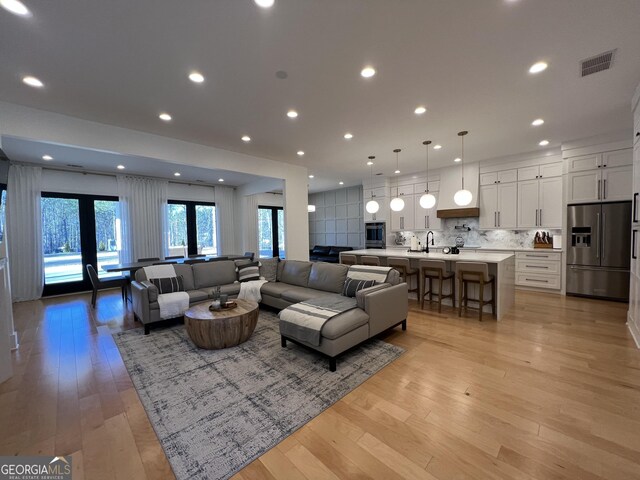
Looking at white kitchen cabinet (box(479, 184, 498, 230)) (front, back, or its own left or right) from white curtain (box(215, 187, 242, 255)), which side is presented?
right

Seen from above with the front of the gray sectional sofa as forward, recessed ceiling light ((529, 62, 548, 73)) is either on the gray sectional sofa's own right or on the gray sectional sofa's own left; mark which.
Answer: on the gray sectional sofa's own left

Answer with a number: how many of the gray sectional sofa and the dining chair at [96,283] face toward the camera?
1

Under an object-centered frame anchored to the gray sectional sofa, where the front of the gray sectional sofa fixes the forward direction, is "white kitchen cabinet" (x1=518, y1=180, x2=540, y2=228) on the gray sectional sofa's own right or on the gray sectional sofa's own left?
on the gray sectional sofa's own left

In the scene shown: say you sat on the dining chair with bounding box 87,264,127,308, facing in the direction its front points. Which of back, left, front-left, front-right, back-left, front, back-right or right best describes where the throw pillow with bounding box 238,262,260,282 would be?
front-right

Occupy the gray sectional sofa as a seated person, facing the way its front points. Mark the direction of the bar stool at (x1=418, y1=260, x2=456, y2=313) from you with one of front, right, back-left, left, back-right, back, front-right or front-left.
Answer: left

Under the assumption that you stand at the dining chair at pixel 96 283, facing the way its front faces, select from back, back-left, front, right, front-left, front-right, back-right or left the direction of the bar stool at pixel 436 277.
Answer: front-right

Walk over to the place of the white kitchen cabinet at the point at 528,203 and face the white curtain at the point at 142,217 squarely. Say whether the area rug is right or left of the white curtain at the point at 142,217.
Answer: left

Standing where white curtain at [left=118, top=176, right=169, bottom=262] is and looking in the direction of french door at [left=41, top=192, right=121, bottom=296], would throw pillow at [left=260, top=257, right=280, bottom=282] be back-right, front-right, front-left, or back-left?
back-left

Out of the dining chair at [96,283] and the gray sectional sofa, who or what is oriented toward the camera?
the gray sectional sofa

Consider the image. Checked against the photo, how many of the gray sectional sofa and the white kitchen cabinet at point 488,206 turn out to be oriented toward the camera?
2

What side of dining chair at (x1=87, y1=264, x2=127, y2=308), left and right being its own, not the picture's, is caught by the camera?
right

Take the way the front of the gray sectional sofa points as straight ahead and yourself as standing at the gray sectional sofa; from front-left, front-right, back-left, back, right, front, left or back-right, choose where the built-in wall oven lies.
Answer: back-left

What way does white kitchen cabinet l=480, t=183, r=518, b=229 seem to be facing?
toward the camera

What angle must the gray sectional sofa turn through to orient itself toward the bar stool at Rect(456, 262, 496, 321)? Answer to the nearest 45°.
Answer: approximately 90° to its left

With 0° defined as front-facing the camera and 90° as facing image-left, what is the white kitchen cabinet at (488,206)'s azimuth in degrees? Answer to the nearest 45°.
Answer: approximately 0°
